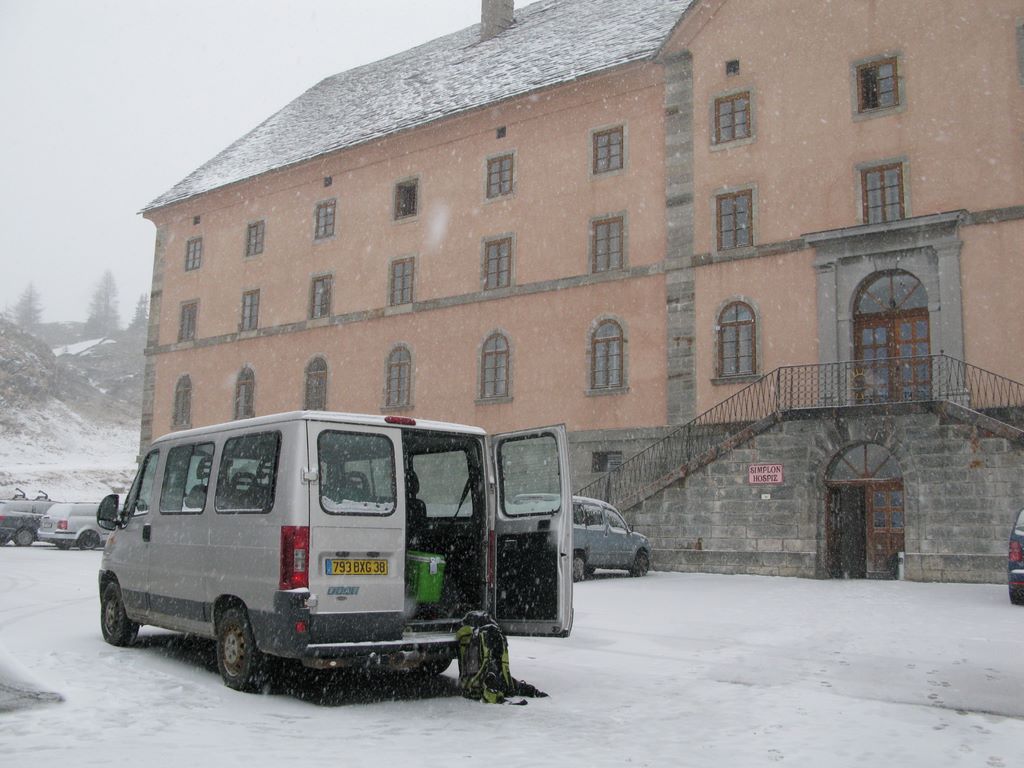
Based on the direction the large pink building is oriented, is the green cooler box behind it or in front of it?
in front

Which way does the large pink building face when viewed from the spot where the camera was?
facing the viewer and to the left of the viewer

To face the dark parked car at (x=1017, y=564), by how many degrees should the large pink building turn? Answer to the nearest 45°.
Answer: approximately 45° to its left

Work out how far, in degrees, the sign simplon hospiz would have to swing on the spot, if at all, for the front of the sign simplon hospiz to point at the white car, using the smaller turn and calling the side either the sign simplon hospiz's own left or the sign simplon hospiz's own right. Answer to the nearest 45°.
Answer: approximately 90° to the sign simplon hospiz's own right

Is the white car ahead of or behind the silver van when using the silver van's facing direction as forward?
ahead

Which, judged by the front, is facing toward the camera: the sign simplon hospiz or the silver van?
the sign simplon hospiz

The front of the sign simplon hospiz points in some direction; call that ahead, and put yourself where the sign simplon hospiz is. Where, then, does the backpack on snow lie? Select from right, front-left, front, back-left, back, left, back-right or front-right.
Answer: front

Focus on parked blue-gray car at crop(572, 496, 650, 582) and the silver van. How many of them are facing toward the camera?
0

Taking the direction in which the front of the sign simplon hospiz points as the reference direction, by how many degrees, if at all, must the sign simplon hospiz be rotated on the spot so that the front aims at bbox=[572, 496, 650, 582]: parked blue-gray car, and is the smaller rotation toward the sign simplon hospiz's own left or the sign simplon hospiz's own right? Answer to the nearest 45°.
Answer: approximately 45° to the sign simplon hospiz's own right

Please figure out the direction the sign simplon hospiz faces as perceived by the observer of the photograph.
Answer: facing the viewer

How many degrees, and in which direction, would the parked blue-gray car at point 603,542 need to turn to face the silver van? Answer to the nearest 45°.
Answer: approximately 135° to its right

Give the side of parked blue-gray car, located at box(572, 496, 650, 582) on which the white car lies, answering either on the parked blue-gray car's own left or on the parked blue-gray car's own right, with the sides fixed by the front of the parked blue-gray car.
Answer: on the parked blue-gray car's own left

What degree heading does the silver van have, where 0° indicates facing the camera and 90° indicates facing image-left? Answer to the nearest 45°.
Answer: approximately 135°

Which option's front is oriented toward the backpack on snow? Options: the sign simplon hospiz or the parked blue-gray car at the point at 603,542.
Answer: the sign simplon hospiz
